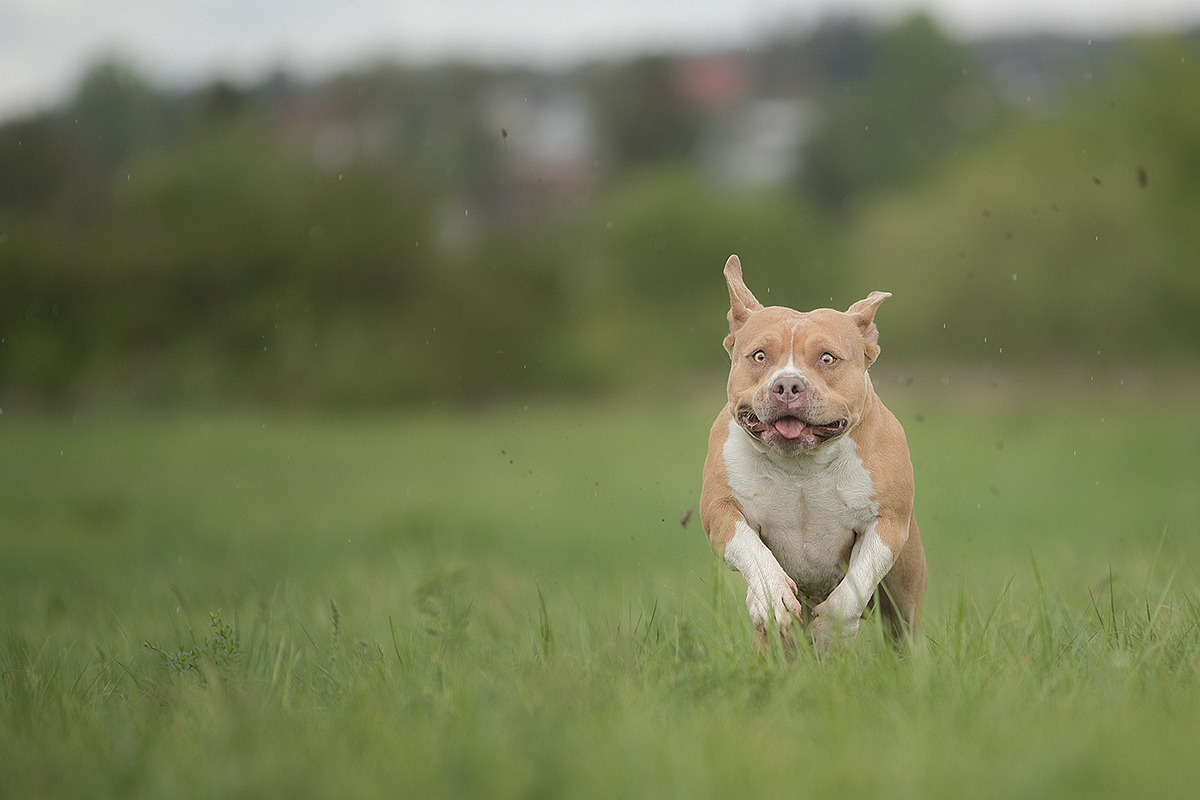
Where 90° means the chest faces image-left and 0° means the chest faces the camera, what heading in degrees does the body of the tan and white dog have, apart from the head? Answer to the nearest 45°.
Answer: approximately 0°
